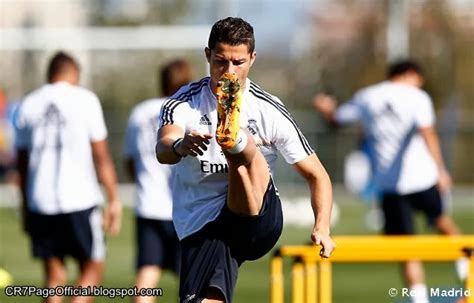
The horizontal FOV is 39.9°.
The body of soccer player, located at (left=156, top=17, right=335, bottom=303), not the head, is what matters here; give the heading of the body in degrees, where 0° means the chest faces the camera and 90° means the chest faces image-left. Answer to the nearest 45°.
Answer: approximately 0°

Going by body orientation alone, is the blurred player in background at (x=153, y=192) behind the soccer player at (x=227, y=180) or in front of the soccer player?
behind

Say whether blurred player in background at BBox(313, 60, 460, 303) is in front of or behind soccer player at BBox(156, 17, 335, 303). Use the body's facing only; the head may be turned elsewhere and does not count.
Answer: behind
